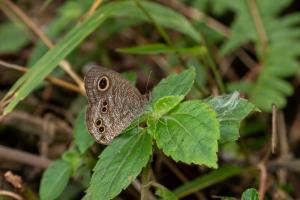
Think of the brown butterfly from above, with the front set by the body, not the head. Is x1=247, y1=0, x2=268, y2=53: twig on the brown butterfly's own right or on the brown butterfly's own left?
on the brown butterfly's own left

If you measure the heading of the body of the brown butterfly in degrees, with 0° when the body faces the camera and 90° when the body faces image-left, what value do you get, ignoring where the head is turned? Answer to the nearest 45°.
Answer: approximately 270°
